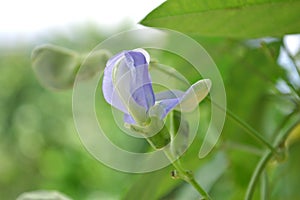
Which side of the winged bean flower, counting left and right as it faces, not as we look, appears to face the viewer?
right
